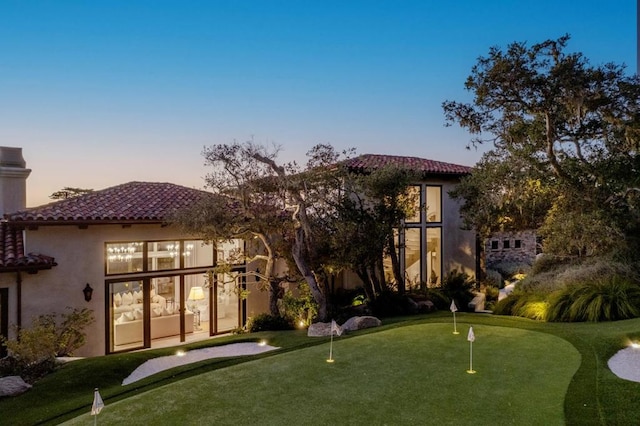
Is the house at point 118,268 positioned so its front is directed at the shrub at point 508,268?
no

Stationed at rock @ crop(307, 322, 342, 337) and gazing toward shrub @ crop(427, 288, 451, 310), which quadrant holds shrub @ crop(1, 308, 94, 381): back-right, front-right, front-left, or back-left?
back-left

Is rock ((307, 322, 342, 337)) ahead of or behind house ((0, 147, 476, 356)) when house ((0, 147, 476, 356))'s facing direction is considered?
ahead

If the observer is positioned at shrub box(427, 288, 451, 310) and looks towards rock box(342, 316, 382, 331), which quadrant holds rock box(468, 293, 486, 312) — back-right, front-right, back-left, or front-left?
back-left

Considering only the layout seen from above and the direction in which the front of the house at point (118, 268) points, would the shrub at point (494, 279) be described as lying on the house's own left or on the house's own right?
on the house's own left

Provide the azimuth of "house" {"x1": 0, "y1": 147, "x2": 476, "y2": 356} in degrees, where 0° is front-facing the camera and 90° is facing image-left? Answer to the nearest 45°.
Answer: approximately 315°

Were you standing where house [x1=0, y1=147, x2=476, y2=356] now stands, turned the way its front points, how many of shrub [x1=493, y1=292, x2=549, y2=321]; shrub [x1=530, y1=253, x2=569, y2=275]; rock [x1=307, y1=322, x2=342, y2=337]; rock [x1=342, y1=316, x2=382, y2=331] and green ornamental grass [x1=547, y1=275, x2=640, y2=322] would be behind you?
0
